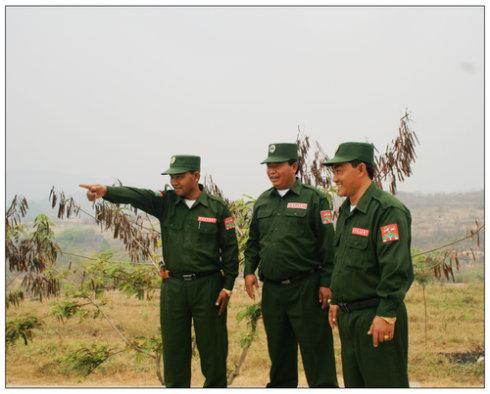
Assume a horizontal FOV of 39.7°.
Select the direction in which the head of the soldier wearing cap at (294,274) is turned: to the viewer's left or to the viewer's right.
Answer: to the viewer's left

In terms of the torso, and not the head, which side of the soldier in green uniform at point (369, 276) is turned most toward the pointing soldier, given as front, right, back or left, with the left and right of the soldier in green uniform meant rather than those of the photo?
right

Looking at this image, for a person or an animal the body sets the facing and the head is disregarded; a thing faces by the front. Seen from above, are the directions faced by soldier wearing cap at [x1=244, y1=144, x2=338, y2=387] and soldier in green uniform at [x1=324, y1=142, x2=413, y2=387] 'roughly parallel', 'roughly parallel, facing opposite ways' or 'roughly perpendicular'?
roughly parallel

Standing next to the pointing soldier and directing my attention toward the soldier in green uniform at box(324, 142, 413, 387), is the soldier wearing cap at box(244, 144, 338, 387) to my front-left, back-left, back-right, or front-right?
front-left

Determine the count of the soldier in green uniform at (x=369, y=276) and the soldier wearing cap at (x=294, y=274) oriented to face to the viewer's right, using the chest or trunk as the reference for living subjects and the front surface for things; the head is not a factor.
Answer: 0

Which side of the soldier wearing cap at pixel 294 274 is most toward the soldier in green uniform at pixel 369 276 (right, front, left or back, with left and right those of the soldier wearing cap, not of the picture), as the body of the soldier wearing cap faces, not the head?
left

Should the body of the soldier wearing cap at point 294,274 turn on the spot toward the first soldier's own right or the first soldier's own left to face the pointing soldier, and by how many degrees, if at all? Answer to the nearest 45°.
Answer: approximately 45° to the first soldier's own right

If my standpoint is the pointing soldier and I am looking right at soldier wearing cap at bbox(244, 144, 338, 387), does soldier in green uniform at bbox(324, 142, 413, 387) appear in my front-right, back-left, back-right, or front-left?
front-right
